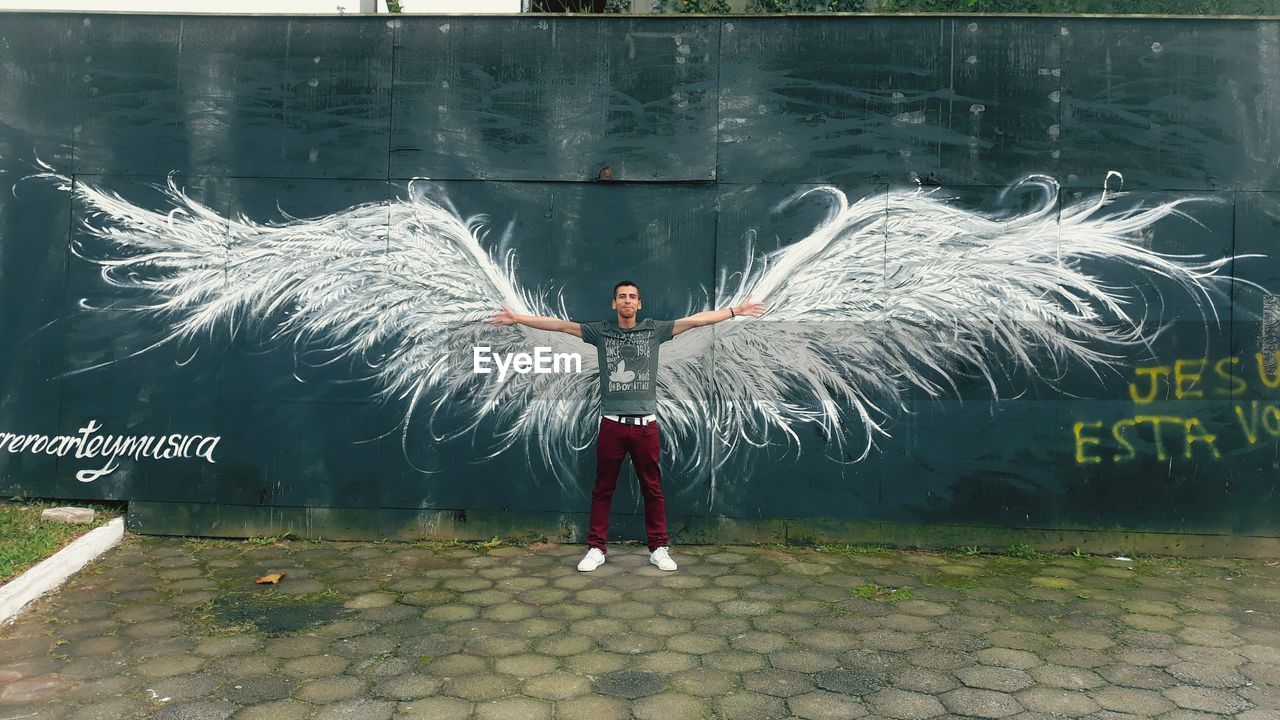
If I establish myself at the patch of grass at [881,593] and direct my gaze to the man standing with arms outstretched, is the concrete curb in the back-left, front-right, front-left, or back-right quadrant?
front-left

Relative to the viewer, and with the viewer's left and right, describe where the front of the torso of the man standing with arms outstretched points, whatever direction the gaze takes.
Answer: facing the viewer

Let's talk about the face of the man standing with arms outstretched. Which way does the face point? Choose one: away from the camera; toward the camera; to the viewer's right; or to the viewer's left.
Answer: toward the camera

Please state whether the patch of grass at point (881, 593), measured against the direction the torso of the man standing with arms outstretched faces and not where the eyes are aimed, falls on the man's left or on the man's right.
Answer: on the man's left

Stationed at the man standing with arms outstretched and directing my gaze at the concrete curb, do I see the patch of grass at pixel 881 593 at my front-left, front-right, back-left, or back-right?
back-left

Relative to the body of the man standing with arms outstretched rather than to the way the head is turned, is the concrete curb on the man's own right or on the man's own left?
on the man's own right
